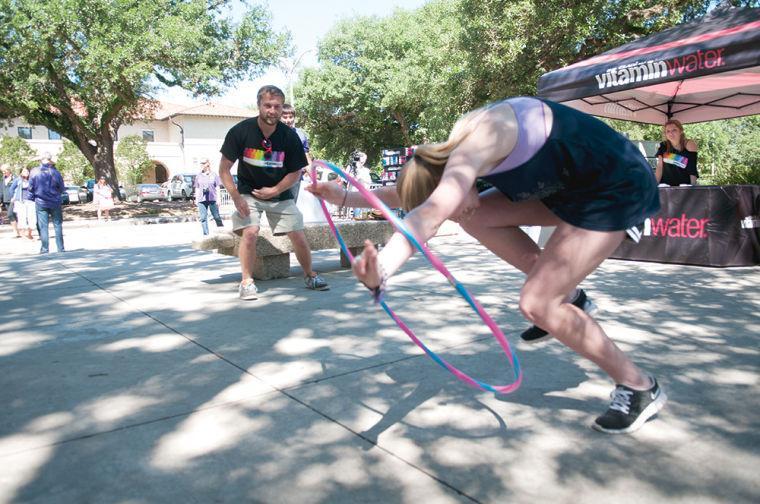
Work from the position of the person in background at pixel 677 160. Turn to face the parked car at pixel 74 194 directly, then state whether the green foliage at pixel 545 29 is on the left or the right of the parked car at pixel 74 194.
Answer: right

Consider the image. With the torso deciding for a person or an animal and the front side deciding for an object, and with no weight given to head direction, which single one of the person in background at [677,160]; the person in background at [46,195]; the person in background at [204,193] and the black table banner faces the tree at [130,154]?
the person in background at [46,195]

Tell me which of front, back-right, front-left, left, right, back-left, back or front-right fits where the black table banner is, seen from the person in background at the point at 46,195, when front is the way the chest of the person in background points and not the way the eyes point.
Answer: back-right

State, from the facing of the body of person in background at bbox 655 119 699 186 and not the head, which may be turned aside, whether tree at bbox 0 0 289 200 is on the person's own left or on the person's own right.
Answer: on the person's own right

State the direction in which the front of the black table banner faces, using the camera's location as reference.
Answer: facing the viewer

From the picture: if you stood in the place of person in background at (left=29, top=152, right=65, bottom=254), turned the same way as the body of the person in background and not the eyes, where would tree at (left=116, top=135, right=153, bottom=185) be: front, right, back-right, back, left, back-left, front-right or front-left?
front

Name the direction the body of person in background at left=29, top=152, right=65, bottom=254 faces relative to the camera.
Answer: away from the camera

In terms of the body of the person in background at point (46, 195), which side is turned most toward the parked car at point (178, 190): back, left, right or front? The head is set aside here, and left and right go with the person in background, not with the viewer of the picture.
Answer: front

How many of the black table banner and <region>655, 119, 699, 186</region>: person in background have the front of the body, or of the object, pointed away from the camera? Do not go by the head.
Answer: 0

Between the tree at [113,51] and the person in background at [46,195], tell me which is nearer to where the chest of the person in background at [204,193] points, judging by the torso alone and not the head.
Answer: the person in background

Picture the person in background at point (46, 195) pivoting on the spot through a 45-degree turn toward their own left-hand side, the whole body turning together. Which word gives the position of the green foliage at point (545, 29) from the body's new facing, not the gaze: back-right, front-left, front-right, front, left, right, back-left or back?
back-right

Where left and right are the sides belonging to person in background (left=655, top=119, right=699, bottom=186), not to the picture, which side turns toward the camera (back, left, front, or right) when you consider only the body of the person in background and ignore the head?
front

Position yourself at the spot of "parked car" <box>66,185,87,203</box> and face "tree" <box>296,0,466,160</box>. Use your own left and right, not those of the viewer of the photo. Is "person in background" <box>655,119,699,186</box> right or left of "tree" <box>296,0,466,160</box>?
right

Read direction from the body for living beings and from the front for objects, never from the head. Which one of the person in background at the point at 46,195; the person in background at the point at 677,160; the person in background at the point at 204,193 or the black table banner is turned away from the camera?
the person in background at the point at 46,195

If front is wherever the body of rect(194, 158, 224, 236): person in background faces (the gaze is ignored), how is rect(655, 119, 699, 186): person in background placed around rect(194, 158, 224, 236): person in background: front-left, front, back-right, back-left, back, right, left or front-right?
front-left
